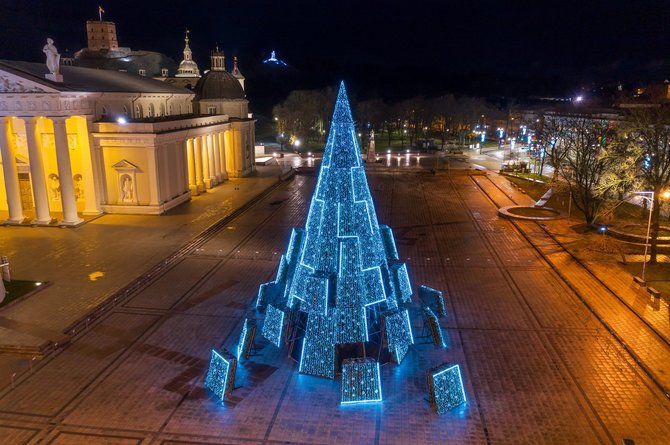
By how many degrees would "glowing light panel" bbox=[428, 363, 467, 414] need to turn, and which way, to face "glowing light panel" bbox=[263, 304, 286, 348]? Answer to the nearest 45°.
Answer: approximately 135° to its right

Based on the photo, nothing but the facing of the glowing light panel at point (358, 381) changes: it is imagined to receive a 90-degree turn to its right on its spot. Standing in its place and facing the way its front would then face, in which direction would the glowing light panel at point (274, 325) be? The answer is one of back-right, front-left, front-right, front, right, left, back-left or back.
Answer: front-right

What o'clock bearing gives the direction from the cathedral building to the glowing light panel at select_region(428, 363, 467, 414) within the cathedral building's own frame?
The glowing light panel is roughly at 10 o'clock from the cathedral building.

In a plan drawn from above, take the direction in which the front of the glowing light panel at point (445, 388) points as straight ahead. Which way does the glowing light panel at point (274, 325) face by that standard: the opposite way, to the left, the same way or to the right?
to the right

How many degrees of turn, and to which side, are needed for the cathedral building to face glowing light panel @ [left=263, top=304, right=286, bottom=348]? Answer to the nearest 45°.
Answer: approximately 45° to its left

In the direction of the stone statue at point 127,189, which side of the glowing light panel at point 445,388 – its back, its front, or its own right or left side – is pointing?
back

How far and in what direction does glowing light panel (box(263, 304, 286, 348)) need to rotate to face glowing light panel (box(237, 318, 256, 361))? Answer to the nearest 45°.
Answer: approximately 45° to its right

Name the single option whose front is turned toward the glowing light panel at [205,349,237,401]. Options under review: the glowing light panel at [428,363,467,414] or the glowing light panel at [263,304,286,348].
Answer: the glowing light panel at [263,304,286,348]

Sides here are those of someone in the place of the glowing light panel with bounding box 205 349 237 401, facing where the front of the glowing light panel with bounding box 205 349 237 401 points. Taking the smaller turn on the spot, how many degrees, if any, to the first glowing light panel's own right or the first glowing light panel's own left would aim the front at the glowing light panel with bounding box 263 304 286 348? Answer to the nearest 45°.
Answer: approximately 180°

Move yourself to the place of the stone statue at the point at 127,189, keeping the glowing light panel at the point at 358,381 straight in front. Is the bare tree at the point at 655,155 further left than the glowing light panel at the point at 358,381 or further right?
left
